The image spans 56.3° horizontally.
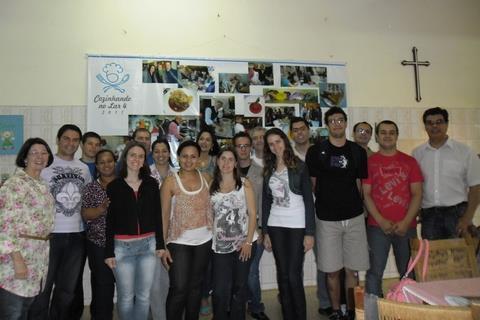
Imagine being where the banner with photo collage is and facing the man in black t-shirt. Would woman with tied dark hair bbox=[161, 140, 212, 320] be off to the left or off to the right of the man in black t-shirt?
right

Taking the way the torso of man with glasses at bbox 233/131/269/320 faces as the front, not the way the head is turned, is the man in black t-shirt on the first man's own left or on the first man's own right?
on the first man's own left

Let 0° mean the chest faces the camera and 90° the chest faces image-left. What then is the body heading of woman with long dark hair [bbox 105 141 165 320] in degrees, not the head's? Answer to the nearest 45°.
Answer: approximately 0°

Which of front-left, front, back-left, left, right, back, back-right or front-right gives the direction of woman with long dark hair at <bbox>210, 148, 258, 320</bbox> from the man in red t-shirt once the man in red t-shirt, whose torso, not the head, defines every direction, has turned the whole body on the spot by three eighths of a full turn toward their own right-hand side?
left

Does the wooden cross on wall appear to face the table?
yes

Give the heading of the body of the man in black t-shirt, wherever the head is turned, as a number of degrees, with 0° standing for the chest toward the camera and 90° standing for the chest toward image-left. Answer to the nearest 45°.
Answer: approximately 0°

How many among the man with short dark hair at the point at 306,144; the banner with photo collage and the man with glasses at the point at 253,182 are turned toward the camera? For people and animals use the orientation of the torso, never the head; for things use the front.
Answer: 3

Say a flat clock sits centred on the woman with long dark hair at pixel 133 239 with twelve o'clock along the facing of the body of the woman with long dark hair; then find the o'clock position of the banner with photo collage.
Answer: The banner with photo collage is roughly at 7 o'clock from the woman with long dark hair.
